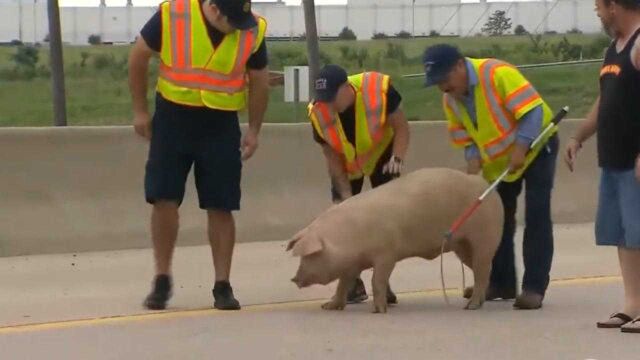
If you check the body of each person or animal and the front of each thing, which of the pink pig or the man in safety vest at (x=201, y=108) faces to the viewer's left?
the pink pig

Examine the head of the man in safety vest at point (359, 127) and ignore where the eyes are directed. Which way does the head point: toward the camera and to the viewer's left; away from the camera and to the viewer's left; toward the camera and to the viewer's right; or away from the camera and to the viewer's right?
toward the camera and to the viewer's left

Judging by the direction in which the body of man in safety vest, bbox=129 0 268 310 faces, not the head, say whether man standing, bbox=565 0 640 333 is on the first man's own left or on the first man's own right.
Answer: on the first man's own left

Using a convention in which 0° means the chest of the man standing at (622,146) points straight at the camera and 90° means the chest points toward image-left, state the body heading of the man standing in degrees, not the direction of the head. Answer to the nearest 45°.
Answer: approximately 45°

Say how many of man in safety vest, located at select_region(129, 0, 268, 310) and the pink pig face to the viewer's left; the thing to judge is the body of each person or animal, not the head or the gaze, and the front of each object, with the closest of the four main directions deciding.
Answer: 1

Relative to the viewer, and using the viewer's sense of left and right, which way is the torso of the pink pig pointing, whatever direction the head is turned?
facing to the left of the viewer

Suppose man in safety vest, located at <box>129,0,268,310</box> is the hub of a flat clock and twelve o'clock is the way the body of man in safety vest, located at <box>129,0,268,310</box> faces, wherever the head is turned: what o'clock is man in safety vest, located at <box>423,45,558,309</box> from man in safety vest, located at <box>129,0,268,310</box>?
man in safety vest, located at <box>423,45,558,309</box> is roughly at 9 o'clock from man in safety vest, located at <box>129,0,268,310</box>.

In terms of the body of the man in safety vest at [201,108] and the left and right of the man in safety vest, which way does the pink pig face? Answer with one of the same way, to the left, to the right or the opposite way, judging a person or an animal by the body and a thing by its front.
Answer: to the right
